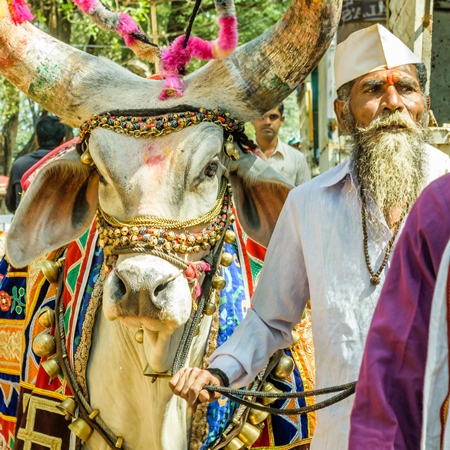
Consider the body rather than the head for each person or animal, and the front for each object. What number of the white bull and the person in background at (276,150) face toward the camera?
2

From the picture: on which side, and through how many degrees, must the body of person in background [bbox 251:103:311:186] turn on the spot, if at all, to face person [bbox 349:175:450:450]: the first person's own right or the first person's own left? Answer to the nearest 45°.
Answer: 0° — they already face them

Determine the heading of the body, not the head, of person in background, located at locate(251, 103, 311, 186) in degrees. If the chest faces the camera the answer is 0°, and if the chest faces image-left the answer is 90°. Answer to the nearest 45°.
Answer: approximately 0°

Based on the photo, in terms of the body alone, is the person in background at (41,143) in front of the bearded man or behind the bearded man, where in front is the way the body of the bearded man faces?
behind

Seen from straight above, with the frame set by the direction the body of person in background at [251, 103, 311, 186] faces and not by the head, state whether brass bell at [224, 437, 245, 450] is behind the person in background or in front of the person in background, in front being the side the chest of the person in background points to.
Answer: in front

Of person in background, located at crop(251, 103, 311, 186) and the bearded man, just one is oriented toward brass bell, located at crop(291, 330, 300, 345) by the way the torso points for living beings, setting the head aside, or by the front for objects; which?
the person in background

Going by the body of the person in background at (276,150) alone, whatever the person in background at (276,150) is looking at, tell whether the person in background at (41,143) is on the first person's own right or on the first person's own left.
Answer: on the first person's own right

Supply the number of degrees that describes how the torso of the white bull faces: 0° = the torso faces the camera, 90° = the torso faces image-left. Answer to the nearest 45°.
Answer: approximately 0°
